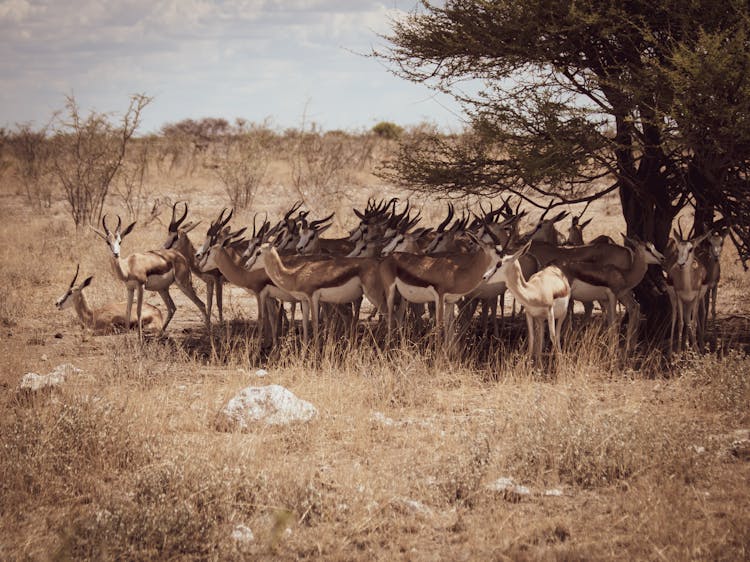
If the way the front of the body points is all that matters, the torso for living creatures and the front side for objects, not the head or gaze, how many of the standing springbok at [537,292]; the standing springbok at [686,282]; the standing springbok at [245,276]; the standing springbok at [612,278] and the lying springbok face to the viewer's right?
1

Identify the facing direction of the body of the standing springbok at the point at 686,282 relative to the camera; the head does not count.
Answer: toward the camera

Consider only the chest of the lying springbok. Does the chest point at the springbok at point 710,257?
no

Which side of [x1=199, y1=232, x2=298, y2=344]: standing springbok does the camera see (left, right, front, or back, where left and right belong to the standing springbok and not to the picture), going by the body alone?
left

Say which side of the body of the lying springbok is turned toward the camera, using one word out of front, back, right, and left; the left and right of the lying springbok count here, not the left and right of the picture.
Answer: left

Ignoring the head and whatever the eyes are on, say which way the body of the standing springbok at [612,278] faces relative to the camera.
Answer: to the viewer's right

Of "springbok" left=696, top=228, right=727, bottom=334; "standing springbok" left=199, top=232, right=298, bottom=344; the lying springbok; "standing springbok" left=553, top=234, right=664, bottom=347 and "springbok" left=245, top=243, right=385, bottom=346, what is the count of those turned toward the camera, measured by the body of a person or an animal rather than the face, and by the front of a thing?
1

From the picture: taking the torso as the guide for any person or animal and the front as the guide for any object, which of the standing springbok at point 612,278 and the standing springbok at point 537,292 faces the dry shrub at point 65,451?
the standing springbok at point 537,292

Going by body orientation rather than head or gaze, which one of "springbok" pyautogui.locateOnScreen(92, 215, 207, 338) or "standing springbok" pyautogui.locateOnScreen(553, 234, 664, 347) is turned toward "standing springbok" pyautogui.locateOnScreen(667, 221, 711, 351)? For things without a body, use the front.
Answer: "standing springbok" pyautogui.locateOnScreen(553, 234, 664, 347)

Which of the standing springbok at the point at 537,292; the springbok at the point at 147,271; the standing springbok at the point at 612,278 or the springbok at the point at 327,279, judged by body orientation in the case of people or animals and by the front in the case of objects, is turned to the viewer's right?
the standing springbok at the point at 612,278

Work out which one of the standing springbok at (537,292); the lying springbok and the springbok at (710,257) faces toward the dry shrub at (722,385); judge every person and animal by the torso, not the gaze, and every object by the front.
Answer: the springbok

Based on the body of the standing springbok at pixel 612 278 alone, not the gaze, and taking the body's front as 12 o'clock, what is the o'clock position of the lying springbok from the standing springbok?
The lying springbok is roughly at 6 o'clock from the standing springbok.

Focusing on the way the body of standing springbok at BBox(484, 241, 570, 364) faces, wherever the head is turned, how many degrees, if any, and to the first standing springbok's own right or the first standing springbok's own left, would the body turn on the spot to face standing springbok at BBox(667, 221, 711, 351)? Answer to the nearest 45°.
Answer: approximately 180°

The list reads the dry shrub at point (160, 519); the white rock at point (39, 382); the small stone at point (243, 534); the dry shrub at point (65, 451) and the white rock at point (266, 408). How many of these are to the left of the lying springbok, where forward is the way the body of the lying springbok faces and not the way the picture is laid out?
5

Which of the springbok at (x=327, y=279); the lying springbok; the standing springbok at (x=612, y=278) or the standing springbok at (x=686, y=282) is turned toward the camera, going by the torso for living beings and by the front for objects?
the standing springbok at (x=686, y=282)

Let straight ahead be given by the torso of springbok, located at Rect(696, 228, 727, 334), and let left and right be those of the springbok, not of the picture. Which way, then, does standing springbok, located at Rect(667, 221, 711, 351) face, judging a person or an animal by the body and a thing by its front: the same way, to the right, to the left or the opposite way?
the same way

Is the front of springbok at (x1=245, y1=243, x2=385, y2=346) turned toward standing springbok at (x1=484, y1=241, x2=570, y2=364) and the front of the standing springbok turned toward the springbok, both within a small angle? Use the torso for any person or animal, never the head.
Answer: no

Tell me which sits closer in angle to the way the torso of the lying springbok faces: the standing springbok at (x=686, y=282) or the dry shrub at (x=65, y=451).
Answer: the dry shrub

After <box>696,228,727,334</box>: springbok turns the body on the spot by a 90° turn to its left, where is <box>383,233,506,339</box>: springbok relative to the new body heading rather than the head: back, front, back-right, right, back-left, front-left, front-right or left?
back-right

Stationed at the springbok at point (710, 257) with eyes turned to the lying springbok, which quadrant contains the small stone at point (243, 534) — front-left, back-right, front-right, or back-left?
front-left
